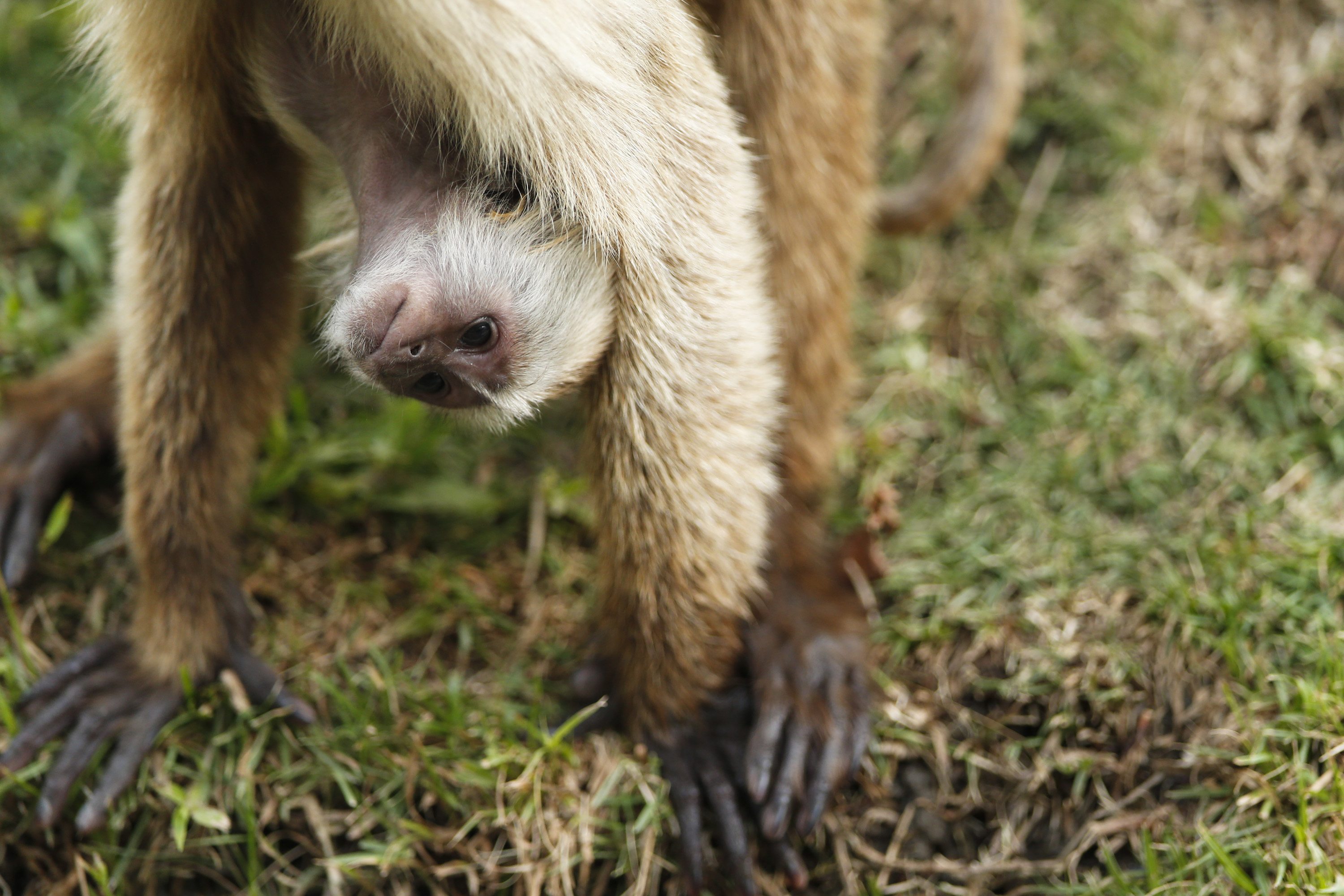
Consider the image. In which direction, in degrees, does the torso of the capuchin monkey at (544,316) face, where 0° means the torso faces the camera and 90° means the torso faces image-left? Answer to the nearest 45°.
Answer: approximately 0°
